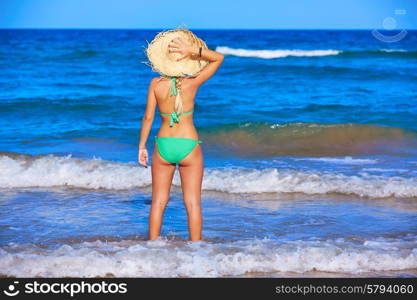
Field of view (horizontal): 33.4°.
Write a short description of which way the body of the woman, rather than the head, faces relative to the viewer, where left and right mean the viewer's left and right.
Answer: facing away from the viewer
